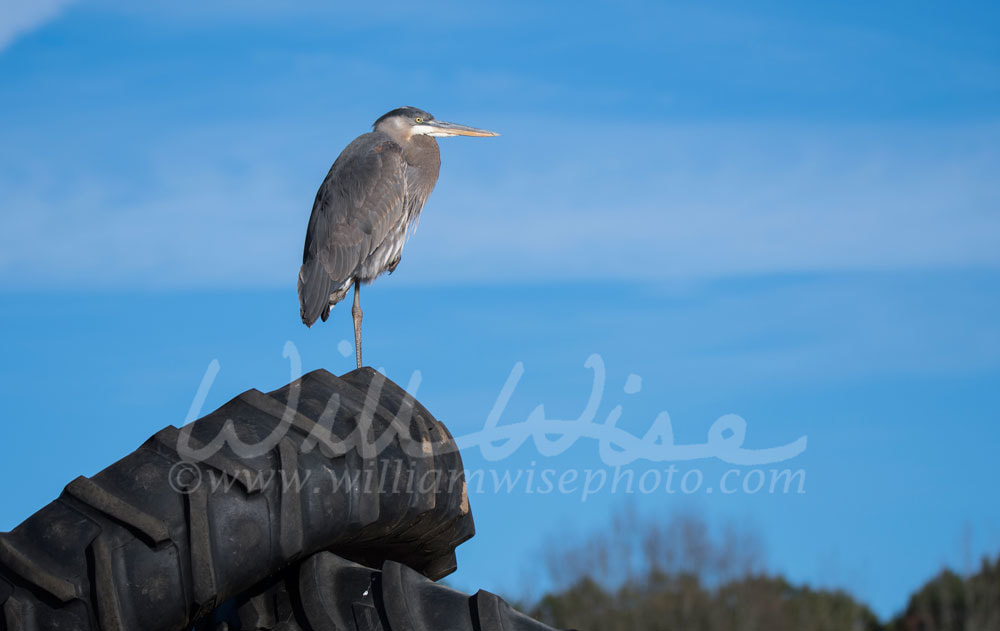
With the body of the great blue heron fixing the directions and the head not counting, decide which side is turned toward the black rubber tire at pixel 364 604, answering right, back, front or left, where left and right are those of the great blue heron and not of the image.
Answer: right

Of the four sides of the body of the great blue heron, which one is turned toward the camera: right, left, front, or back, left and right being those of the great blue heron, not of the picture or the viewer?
right
